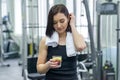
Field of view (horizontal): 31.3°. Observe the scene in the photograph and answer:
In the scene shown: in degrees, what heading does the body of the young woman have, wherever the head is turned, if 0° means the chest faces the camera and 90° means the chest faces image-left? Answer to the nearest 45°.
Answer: approximately 0°

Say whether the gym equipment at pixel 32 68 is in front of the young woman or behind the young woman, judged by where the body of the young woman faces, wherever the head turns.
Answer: behind

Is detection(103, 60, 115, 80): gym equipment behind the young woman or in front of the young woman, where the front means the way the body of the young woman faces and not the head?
behind
